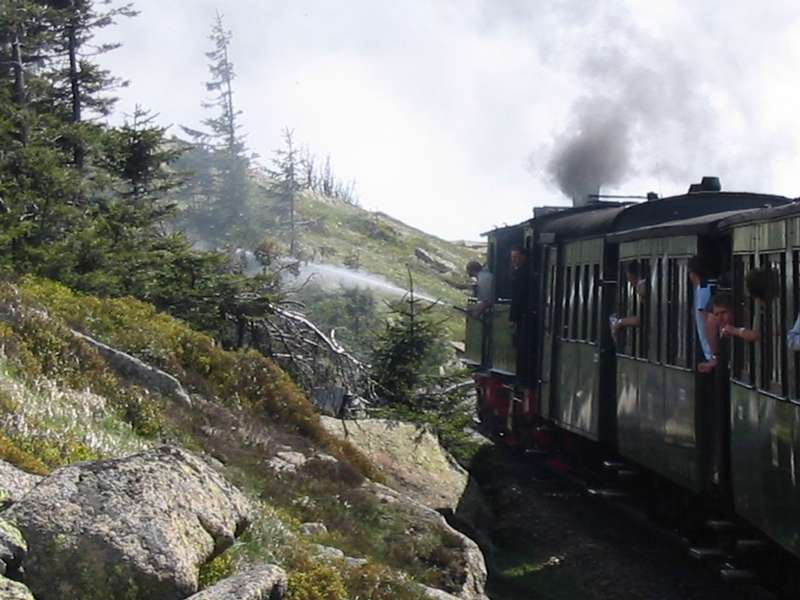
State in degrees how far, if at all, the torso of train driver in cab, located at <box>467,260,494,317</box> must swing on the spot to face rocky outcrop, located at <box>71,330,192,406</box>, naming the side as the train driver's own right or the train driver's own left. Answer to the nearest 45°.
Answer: approximately 45° to the train driver's own left

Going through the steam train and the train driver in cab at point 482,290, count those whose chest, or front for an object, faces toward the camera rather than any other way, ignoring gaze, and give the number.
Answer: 0

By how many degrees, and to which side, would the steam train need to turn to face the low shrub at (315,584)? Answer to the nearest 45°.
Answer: approximately 90° to its left

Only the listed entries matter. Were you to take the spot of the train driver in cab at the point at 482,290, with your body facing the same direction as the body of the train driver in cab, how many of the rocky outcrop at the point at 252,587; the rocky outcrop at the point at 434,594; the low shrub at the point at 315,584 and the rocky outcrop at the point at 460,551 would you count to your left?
4

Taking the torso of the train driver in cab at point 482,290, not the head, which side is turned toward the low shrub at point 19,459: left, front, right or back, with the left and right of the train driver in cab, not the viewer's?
left

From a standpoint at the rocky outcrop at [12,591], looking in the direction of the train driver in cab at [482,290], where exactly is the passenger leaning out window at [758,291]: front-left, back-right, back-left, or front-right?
front-right

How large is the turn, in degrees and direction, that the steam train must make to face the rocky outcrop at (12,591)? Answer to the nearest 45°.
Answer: approximately 90° to its left

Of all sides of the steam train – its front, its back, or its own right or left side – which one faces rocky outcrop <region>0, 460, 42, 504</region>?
left

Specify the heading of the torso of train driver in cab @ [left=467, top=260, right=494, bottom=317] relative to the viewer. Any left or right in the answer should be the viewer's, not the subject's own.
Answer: facing to the left of the viewer

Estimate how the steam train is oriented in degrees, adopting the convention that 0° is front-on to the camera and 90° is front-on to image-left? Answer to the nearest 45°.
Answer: approximately 135°

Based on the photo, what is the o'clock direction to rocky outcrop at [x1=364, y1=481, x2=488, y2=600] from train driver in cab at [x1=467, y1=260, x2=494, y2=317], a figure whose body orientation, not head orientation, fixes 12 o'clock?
The rocky outcrop is roughly at 9 o'clock from the train driver in cab.
